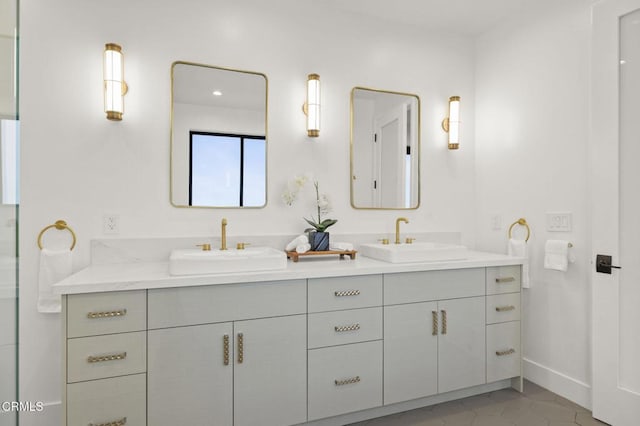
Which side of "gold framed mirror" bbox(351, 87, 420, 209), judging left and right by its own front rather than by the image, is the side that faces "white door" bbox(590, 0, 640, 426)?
front

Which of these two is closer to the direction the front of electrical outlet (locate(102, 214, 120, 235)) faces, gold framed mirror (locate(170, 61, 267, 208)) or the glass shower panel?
the glass shower panel

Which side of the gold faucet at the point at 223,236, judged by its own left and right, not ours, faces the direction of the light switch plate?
left

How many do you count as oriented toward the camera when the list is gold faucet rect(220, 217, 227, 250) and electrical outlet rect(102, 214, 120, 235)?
2

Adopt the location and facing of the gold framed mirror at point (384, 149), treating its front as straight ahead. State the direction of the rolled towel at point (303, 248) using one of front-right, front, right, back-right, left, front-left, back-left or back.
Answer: right

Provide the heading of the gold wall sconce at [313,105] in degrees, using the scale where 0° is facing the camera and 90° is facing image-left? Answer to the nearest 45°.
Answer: approximately 315°

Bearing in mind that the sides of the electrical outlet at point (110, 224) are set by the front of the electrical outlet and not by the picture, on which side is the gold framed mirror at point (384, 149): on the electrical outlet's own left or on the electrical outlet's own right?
on the electrical outlet's own left

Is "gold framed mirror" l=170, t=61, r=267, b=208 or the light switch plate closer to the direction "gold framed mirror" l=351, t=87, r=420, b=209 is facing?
the light switch plate

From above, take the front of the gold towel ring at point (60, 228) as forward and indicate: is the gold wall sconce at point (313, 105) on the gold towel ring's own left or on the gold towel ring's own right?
on the gold towel ring's own left

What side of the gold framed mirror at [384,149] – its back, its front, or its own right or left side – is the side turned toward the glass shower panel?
right

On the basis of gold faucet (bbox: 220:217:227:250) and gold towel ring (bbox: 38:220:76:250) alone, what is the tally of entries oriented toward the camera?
2
